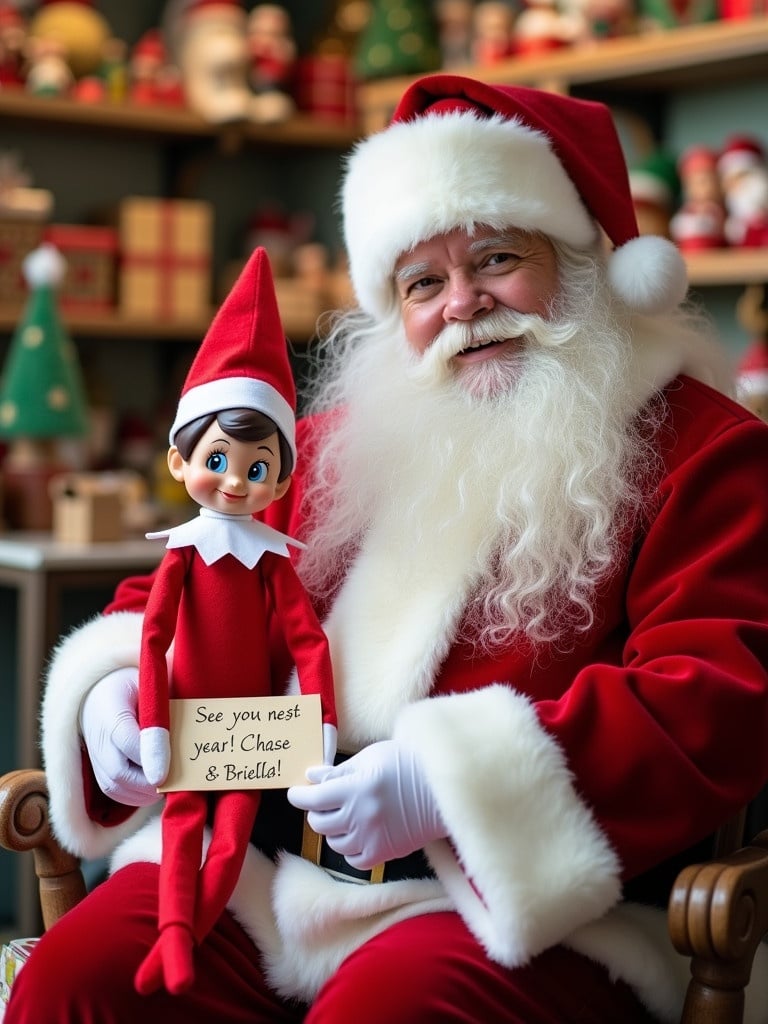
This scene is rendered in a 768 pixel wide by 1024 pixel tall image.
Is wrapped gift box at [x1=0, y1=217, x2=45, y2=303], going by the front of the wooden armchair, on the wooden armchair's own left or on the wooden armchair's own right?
on the wooden armchair's own right

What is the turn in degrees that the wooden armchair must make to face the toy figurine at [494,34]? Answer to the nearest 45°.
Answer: approximately 135° to its right

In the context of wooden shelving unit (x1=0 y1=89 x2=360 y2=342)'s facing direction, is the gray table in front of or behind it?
in front

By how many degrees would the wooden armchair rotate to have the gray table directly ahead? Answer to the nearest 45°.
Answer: approximately 90° to its right

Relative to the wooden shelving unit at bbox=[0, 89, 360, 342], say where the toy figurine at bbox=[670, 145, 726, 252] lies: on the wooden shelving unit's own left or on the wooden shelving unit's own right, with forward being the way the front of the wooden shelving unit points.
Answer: on the wooden shelving unit's own left

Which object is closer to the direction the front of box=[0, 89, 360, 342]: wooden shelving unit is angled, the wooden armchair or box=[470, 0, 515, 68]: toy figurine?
the wooden armchair

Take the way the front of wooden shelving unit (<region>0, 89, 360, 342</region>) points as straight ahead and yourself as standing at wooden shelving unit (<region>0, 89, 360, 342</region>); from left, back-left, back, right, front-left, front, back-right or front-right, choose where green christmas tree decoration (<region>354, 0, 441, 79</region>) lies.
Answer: left

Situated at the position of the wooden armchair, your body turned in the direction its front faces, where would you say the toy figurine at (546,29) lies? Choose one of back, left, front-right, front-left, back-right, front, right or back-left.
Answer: back-right

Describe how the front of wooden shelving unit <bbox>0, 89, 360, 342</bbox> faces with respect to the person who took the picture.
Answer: facing the viewer

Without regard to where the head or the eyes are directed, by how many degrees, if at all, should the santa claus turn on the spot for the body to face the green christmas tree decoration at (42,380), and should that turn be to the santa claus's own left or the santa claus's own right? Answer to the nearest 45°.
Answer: approximately 90° to the santa claus's own right

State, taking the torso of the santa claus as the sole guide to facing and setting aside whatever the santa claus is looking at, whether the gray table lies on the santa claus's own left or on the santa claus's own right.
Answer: on the santa claus's own right
